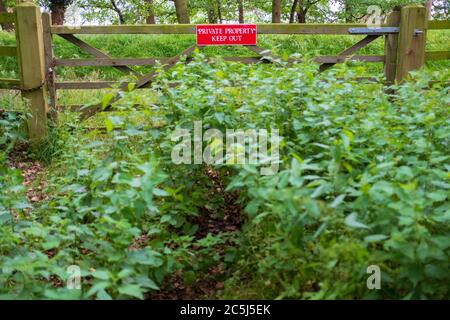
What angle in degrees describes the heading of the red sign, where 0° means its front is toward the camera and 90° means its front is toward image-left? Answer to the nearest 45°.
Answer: approximately 0°

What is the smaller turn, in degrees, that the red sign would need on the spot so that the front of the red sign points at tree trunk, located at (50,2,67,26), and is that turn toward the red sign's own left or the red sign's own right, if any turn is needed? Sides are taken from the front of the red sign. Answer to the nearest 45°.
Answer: approximately 135° to the red sign's own right

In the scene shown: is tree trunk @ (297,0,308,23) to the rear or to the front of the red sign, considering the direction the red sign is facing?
to the rear

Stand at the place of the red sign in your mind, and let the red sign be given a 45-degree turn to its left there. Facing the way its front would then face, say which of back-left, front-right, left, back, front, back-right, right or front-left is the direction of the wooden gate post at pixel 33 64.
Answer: back-right

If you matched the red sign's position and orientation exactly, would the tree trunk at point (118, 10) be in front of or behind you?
behind

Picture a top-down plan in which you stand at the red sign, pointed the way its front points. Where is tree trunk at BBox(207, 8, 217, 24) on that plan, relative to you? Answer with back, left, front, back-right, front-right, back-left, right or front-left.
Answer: back

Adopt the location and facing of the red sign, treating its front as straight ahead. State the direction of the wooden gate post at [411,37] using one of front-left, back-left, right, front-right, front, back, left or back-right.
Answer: left

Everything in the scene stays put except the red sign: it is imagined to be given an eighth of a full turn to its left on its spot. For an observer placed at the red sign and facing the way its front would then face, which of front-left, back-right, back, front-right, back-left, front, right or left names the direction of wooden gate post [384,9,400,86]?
front-left
